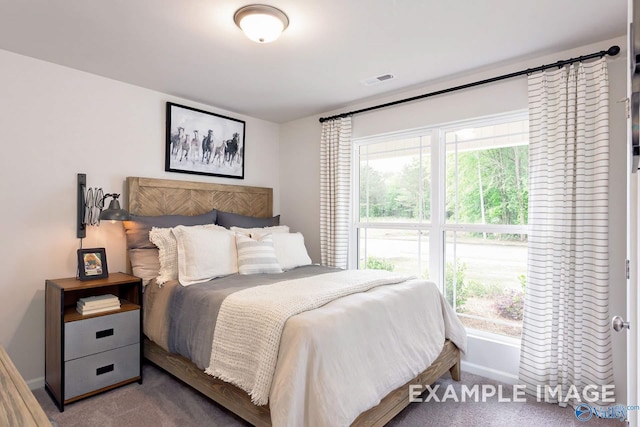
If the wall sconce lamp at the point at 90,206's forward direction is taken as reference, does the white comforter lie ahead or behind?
ahead

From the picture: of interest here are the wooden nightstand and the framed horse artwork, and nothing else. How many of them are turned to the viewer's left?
0

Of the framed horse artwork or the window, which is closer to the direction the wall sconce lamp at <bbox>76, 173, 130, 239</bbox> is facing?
the window

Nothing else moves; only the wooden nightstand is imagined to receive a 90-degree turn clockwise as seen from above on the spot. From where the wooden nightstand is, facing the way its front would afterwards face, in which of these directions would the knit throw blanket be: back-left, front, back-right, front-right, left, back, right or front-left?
left

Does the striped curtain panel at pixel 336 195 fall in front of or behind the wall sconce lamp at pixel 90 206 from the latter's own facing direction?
in front

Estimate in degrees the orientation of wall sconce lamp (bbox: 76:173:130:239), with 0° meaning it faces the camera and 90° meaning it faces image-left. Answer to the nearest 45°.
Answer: approximately 315°

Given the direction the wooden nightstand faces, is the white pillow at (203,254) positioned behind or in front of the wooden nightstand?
in front

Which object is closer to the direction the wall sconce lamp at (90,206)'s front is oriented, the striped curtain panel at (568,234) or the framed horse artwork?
the striped curtain panel

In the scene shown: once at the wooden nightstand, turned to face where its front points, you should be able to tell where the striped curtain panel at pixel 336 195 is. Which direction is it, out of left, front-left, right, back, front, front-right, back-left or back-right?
front-left

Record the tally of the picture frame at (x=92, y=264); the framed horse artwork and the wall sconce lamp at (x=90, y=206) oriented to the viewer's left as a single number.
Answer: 0

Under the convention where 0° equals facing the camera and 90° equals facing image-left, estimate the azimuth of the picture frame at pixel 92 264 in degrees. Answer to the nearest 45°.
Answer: approximately 0°

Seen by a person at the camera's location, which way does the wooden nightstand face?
facing the viewer and to the right of the viewer
